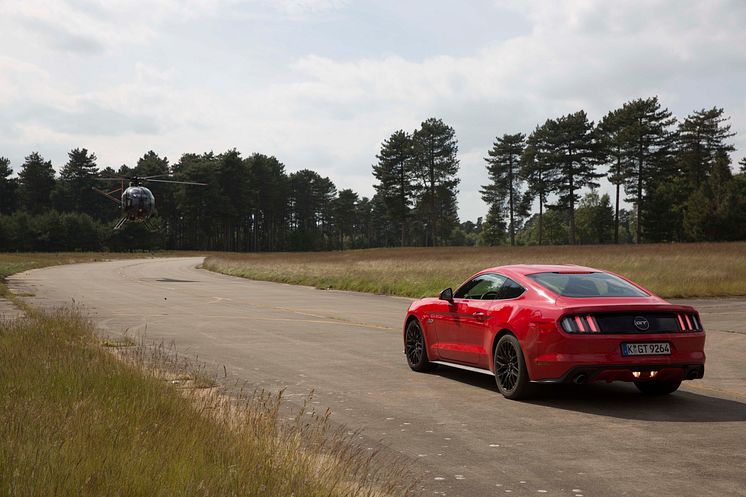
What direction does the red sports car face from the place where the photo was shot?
facing away from the viewer and to the left of the viewer
